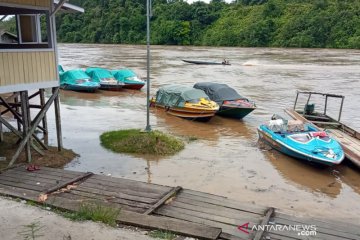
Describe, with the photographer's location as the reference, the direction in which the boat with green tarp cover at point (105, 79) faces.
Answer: facing the viewer and to the right of the viewer

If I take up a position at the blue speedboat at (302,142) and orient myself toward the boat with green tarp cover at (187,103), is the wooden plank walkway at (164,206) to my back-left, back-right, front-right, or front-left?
back-left

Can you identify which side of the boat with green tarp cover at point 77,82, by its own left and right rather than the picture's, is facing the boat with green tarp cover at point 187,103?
front

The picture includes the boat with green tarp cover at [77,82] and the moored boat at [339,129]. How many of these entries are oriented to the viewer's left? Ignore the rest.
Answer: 0

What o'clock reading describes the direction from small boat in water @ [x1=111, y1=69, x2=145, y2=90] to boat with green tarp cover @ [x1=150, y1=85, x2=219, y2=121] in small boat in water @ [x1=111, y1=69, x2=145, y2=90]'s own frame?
The boat with green tarp cover is roughly at 1 o'clock from the small boat in water.

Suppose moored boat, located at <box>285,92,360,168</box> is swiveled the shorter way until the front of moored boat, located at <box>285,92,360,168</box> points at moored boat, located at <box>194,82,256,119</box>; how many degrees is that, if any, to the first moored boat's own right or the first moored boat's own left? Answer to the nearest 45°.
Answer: approximately 180°

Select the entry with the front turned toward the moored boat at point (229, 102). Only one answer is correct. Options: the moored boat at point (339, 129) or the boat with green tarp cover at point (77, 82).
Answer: the boat with green tarp cover

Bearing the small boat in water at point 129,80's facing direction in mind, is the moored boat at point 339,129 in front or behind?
in front

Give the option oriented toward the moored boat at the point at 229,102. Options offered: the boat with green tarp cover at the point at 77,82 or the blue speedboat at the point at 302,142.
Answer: the boat with green tarp cover

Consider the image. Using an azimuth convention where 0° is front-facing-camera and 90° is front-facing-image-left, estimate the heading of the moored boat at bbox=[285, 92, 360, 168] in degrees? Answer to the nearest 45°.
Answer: approximately 315°

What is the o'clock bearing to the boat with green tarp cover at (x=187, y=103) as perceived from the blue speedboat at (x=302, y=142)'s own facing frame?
The boat with green tarp cover is roughly at 6 o'clock from the blue speedboat.

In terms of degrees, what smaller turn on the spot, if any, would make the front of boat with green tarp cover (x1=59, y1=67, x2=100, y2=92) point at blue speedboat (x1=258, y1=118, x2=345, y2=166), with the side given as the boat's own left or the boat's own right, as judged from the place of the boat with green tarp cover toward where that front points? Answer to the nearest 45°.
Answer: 0° — it already faces it

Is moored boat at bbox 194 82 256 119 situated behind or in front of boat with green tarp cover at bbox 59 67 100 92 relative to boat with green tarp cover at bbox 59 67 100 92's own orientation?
in front
